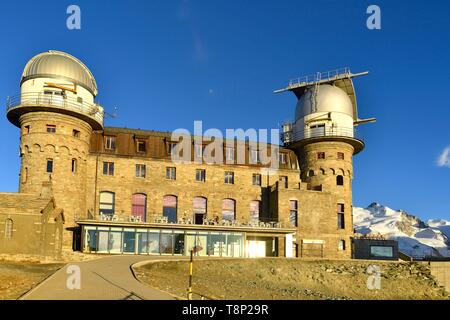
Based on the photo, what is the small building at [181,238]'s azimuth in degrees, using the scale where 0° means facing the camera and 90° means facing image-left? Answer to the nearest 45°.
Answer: approximately 0°

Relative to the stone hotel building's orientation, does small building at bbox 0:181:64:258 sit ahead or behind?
ahead

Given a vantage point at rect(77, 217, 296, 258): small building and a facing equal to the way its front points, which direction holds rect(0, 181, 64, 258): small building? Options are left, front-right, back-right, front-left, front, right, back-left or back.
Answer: front-right

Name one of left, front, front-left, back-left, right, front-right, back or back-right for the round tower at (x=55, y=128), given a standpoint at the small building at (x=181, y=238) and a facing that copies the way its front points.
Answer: right

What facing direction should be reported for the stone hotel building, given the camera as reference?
facing the viewer

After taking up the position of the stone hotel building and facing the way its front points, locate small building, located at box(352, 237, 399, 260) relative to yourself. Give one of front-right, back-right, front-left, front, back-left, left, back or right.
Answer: left

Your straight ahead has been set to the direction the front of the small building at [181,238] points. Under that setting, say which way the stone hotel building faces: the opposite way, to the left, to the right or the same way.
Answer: the same way

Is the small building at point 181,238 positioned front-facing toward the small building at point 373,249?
no
